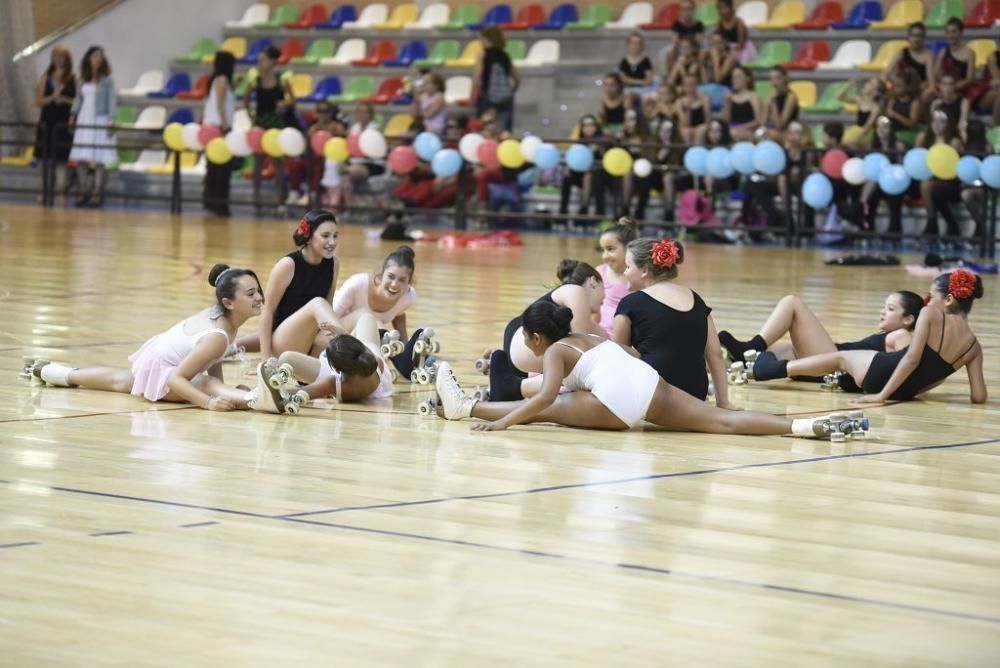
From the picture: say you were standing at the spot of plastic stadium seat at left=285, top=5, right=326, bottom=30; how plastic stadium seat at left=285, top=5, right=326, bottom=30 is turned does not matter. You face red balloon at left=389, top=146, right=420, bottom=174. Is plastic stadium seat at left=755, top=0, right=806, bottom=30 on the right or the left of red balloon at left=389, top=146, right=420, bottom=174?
left

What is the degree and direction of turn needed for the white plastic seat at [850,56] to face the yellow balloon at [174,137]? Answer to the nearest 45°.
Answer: approximately 45° to its right

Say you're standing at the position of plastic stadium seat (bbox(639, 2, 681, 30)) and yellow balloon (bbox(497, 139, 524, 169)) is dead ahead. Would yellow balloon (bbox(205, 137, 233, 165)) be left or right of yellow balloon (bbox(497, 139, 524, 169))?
right

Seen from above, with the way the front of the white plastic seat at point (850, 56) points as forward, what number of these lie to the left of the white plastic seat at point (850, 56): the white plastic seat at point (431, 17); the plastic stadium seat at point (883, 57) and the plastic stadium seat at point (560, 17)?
1

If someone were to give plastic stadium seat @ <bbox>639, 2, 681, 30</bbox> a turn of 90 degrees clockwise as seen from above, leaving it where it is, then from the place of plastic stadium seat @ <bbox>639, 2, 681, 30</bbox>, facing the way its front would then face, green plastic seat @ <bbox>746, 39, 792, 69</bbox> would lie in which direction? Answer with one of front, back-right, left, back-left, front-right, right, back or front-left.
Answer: back

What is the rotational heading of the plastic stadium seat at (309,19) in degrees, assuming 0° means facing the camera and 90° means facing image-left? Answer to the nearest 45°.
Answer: approximately 45°

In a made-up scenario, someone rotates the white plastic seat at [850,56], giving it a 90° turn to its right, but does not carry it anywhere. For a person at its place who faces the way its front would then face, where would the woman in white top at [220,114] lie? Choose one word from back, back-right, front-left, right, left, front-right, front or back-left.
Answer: front-left

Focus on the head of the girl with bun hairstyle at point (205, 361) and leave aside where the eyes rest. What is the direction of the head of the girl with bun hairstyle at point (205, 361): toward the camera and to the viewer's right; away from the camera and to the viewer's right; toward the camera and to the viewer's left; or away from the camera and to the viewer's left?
toward the camera and to the viewer's right

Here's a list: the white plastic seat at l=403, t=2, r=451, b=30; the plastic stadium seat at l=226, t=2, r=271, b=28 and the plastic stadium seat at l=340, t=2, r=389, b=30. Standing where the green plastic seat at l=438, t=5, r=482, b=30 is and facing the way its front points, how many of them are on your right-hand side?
3

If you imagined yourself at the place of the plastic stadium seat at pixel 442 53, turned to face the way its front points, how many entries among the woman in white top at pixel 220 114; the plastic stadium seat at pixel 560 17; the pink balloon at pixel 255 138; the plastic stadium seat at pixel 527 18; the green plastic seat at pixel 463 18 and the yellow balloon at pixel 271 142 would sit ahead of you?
3

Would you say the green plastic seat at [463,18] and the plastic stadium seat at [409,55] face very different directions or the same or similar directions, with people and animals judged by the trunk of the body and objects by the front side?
same or similar directions

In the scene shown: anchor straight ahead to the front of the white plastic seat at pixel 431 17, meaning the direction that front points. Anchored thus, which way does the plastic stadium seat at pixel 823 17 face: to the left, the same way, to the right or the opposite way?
the same way

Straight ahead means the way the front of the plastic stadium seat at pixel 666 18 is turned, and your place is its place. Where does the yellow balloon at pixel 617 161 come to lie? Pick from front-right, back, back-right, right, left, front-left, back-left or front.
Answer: front-left

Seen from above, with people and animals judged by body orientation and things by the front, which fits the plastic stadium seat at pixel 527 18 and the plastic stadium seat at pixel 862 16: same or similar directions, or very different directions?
same or similar directions

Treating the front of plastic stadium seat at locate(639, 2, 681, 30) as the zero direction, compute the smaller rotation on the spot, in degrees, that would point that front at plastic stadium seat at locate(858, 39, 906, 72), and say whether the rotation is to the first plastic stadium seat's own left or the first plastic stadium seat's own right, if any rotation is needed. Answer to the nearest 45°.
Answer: approximately 90° to the first plastic stadium seat's own left

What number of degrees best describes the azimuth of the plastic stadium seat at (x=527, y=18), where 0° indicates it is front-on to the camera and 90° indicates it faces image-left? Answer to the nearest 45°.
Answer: approximately 45°

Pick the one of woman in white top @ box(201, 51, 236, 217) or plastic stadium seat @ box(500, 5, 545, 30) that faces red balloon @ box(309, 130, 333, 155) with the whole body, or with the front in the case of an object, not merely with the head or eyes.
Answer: the plastic stadium seat

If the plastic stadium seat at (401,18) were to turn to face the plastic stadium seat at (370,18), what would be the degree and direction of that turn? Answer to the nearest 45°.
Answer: approximately 90° to its right

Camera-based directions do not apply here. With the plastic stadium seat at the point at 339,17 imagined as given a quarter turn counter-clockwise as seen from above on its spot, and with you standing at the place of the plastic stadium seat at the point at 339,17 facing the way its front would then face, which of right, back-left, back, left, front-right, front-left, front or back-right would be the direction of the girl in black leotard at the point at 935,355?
front-right
